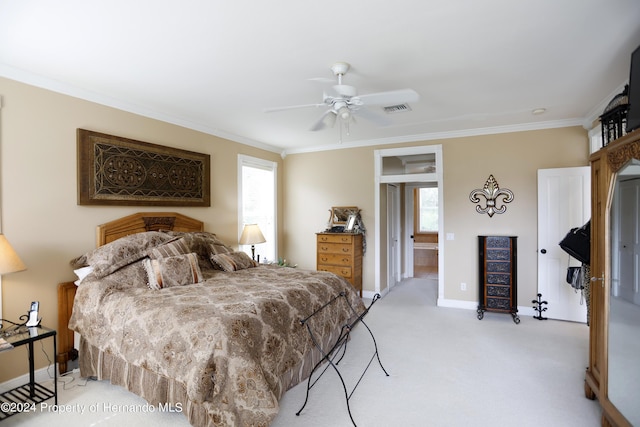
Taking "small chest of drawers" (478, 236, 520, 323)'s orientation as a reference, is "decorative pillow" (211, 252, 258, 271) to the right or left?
on its right

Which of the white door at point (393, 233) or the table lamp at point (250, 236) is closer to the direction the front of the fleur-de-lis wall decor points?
the table lamp

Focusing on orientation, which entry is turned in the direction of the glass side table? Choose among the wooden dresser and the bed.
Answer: the wooden dresser

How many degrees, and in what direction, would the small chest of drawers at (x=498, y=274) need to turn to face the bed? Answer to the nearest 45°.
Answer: approximately 45° to its right

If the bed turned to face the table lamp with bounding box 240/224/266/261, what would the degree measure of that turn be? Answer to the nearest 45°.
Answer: approximately 135° to its left

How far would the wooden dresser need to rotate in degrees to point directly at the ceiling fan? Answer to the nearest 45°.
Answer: approximately 45° to its left

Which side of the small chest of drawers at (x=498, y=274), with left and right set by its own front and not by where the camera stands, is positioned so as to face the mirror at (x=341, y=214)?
right

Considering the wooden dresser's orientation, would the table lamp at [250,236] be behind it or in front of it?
in front

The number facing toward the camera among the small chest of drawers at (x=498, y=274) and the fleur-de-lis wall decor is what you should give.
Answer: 2

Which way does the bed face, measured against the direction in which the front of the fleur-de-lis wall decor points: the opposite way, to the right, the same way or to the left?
to the left
